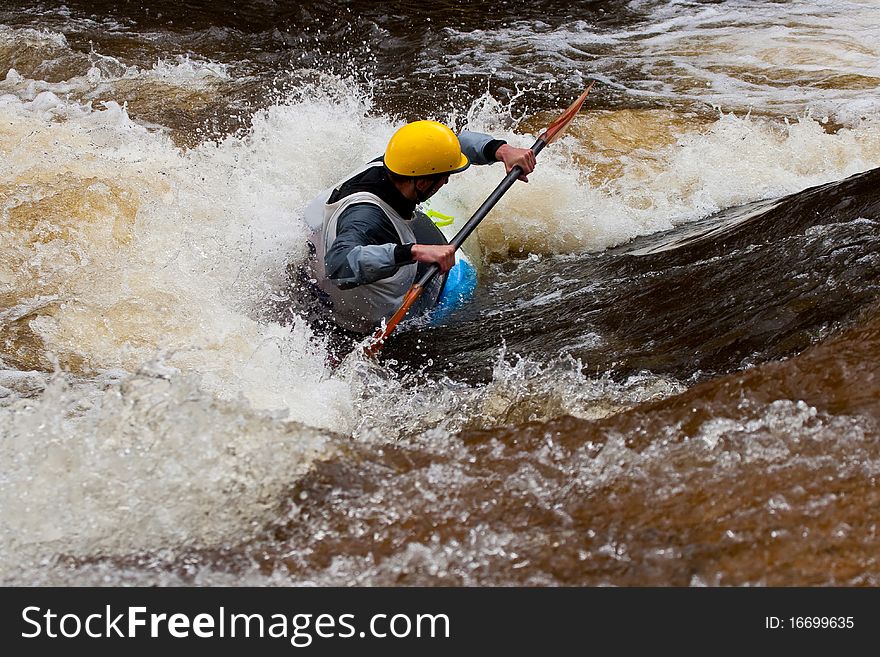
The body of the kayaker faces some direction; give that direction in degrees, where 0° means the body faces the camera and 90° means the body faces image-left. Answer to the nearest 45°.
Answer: approximately 270°
